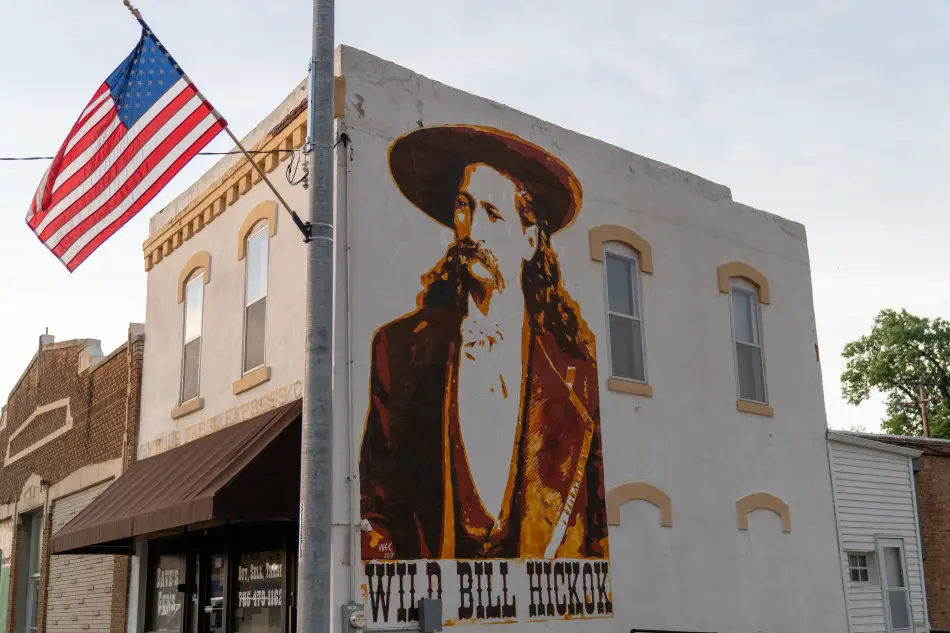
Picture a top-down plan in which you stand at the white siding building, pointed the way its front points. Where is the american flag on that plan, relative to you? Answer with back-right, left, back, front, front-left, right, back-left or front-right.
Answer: right

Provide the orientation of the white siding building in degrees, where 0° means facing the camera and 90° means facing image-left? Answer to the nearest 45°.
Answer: approximately 315°

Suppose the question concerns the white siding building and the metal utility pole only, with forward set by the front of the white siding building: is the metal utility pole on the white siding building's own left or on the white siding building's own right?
on the white siding building's own right
